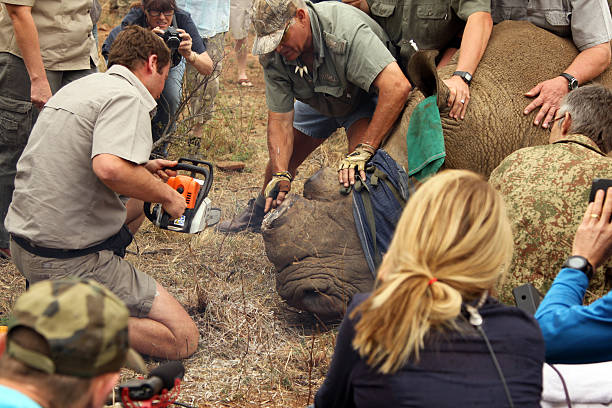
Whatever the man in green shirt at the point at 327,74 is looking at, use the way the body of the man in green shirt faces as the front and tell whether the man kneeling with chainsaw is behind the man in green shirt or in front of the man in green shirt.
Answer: in front

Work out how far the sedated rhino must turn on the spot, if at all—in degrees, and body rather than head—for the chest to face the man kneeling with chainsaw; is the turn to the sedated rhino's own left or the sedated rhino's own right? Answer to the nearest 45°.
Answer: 0° — it already faces them

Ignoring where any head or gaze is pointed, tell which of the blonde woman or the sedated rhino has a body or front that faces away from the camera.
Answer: the blonde woman

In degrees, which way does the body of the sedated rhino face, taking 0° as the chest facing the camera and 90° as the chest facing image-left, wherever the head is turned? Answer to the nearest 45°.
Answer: approximately 45°

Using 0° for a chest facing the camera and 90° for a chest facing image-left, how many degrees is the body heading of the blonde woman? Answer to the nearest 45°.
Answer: approximately 180°

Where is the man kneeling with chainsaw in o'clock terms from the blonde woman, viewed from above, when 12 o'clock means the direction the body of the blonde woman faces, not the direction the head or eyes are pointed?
The man kneeling with chainsaw is roughly at 10 o'clock from the blonde woman.

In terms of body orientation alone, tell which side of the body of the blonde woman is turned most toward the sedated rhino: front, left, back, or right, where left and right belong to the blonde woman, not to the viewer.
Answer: front

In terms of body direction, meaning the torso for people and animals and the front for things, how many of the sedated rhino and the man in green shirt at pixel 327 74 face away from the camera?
0

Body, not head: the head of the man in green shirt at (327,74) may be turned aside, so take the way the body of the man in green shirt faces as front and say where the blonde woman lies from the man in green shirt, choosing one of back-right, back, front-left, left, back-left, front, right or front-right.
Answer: front-left

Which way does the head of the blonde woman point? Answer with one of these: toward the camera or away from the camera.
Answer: away from the camera

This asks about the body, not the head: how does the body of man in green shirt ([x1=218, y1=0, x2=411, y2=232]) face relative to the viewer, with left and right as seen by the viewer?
facing the viewer and to the left of the viewer

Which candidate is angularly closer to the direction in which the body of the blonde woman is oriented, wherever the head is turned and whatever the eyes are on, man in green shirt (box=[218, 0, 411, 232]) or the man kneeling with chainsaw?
the man in green shirt

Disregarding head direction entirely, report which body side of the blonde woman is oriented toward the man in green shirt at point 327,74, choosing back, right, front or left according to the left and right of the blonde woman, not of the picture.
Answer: front
